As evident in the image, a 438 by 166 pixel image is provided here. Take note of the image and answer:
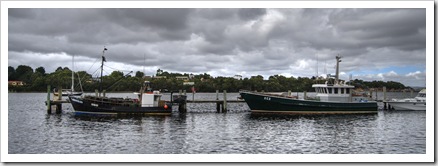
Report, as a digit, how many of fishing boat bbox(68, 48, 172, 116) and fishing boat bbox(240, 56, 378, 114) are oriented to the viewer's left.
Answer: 2

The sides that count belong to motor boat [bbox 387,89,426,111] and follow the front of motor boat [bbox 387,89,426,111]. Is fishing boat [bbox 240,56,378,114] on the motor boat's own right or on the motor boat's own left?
on the motor boat's own left

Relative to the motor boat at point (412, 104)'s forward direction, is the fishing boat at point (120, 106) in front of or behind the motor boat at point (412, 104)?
in front

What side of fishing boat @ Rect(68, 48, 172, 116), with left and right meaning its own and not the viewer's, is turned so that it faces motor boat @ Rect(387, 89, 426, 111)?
back

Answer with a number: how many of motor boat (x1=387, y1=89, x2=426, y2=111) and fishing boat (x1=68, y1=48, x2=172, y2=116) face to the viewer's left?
2

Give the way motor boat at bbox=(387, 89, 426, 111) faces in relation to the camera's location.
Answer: facing to the left of the viewer

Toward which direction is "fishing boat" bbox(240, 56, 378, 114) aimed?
to the viewer's left

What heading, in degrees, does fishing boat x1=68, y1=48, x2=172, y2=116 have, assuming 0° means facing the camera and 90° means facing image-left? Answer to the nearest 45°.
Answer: approximately 90°

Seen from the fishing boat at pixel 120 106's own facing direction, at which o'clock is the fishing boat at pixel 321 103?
the fishing boat at pixel 321 103 is roughly at 6 o'clock from the fishing boat at pixel 120 106.

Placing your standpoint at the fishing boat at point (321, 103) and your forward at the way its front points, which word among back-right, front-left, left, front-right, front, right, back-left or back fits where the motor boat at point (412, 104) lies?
back-right
